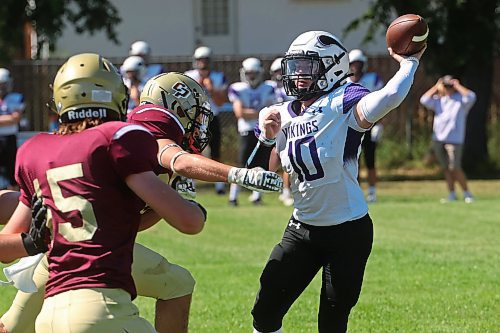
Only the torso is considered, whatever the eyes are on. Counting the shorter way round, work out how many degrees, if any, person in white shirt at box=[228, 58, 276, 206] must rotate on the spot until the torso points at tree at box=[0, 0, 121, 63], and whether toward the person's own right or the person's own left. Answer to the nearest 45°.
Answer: approximately 135° to the person's own right

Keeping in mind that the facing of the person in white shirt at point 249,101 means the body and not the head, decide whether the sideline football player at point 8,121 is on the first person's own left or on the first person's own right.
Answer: on the first person's own right

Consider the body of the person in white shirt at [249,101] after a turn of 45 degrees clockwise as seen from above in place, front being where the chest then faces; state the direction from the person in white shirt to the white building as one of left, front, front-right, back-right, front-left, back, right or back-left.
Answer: back-right

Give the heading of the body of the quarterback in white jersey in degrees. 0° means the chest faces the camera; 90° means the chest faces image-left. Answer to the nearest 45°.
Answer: approximately 45°

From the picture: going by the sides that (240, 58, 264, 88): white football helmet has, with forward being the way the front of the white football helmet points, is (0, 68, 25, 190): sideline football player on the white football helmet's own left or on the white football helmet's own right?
on the white football helmet's own right

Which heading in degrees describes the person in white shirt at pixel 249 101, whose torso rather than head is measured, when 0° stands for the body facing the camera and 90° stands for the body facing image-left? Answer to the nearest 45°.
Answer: approximately 0°

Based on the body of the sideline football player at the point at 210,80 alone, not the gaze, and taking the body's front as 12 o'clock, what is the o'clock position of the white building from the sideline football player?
The white building is roughly at 6 o'clock from the sideline football player.
